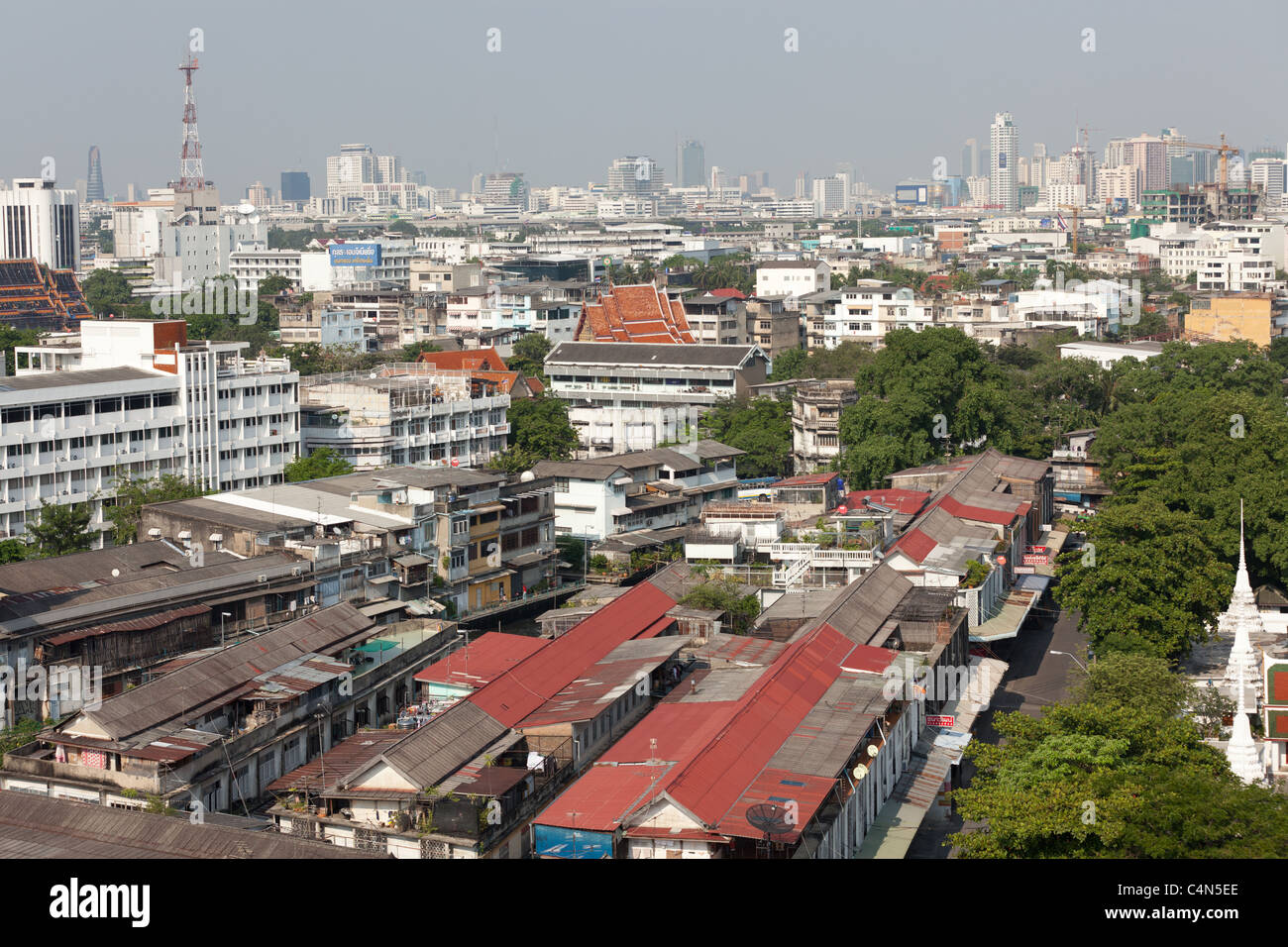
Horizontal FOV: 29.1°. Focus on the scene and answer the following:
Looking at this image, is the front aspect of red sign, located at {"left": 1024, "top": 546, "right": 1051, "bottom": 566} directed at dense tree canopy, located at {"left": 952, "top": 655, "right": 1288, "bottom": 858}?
yes

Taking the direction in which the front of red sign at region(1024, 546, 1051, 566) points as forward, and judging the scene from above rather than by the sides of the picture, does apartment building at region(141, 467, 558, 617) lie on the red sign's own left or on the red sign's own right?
on the red sign's own right

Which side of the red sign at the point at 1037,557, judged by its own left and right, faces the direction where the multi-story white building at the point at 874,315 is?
back

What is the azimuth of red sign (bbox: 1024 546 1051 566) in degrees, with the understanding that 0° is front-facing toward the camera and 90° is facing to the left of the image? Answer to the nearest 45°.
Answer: approximately 0°

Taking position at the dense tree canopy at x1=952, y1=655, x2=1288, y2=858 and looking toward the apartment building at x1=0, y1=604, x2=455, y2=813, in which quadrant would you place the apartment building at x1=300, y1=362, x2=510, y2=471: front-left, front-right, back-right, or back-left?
front-right

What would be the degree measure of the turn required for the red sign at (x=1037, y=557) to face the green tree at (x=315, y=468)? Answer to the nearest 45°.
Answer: approximately 90° to its right

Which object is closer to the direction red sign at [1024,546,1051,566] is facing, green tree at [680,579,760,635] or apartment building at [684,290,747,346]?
the green tree

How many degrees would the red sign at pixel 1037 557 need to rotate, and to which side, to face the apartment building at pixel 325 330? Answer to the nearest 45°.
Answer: approximately 135° to its right

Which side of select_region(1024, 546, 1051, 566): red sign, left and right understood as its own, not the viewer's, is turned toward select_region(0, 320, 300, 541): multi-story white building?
right

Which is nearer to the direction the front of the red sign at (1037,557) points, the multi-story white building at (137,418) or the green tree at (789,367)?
the multi-story white building
